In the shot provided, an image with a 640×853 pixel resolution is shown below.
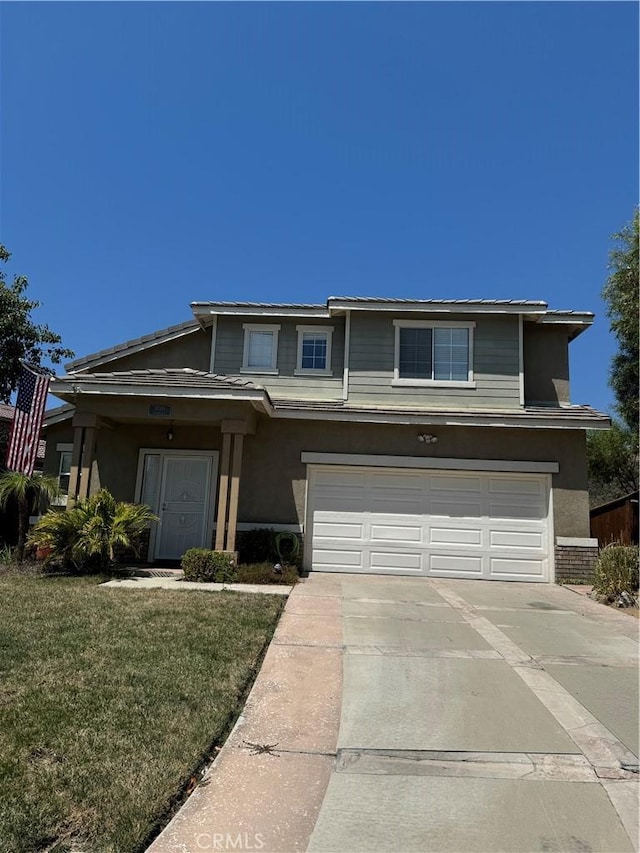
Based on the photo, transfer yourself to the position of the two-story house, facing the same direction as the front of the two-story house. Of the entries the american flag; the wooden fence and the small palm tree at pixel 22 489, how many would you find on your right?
2

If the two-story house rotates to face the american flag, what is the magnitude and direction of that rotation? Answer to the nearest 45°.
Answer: approximately 90° to its right

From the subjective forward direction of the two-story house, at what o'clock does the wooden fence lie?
The wooden fence is roughly at 8 o'clock from the two-story house.

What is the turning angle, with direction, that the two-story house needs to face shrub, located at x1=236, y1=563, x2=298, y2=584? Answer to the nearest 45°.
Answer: approximately 45° to its right

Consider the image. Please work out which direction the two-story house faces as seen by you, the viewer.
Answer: facing the viewer

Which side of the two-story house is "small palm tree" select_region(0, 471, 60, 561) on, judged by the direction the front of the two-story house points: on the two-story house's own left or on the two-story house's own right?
on the two-story house's own right

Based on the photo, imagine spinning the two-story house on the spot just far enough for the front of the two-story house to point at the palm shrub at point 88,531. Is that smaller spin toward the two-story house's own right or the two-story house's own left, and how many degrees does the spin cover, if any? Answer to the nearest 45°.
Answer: approximately 90° to the two-story house's own right

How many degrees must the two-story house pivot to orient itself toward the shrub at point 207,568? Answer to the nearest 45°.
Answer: approximately 45° to its right
